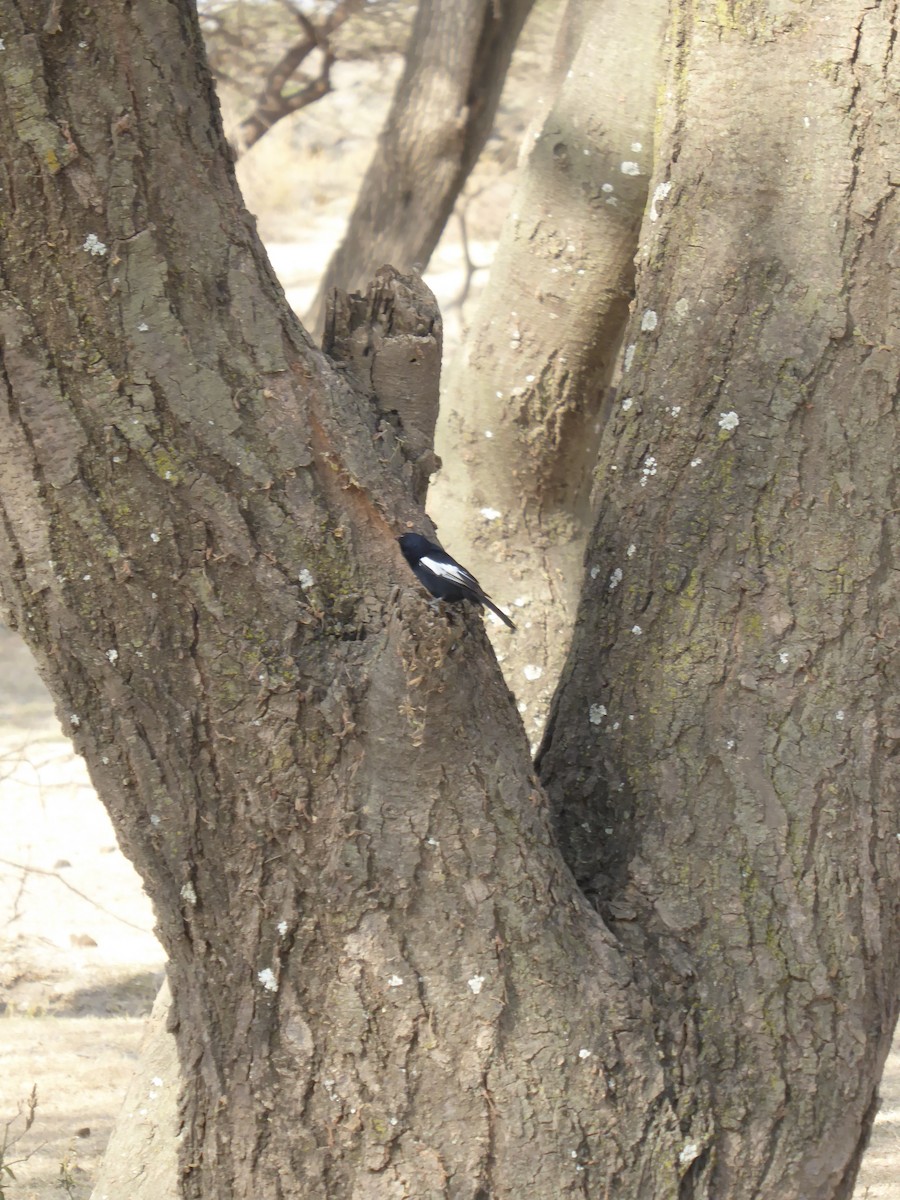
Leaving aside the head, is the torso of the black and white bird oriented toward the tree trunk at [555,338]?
no

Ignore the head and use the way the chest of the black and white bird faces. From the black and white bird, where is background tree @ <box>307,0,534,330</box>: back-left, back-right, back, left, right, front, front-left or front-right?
right

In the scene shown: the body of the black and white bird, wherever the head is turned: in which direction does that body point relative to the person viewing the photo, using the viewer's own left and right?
facing to the left of the viewer
